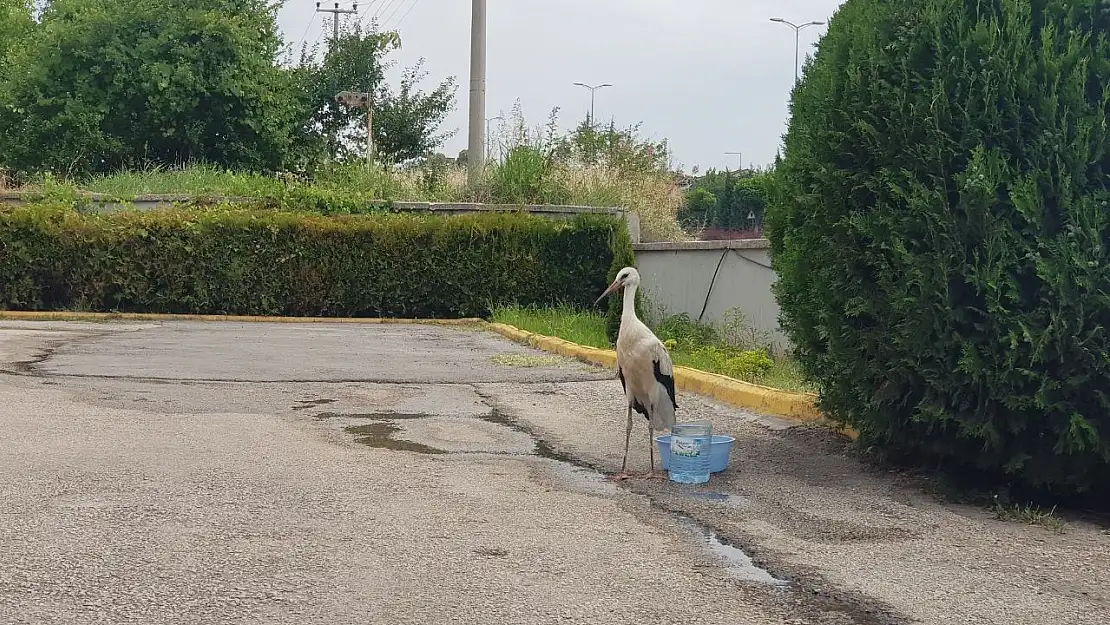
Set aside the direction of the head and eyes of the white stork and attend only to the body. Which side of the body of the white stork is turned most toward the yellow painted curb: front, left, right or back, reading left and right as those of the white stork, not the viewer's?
back

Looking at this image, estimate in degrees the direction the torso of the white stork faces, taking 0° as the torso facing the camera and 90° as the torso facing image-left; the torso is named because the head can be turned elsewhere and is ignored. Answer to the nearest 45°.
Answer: approximately 45°

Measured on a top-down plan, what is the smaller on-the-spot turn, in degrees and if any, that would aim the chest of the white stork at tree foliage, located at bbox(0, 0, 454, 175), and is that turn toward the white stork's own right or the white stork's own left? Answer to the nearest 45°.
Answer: approximately 90° to the white stork's own right

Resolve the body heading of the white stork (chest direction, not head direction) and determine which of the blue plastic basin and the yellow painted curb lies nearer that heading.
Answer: the blue plastic basin

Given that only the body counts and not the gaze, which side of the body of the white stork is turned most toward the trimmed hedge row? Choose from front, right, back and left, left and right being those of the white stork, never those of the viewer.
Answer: right

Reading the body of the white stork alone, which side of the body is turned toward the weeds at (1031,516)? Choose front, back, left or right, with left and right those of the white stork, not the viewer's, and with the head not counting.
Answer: left
